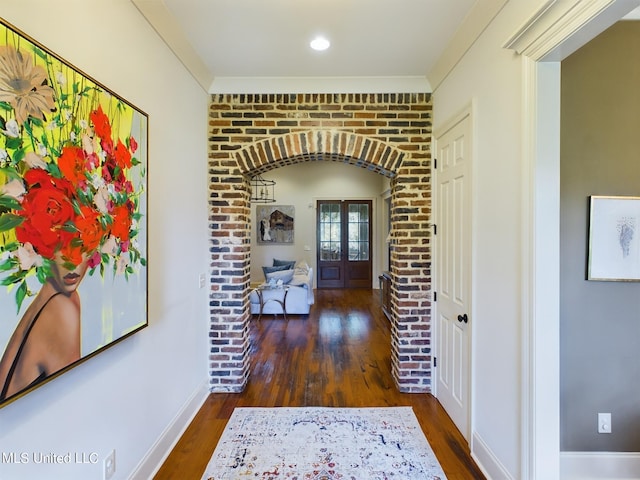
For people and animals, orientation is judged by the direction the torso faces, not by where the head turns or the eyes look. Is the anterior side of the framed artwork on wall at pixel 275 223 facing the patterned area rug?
yes

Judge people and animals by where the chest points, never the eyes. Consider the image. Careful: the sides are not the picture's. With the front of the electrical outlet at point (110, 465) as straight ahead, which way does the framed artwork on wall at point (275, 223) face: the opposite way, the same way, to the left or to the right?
to the right

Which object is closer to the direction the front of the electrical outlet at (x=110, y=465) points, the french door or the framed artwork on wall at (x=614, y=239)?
the framed artwork on wall

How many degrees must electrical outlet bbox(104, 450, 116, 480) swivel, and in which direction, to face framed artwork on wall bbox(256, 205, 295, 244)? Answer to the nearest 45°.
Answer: approximately 90° to its left

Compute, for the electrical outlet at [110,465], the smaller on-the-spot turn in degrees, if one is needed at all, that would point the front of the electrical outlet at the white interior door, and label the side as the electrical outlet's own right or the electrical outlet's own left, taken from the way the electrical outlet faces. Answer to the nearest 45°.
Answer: approximately 45° to the electrical outlet's own left

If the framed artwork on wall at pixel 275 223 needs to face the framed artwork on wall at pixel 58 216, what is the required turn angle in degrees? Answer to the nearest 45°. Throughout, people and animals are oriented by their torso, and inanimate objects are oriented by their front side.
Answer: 0° — it already faces it

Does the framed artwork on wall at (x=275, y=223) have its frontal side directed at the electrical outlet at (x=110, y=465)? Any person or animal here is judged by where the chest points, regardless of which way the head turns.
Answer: yes

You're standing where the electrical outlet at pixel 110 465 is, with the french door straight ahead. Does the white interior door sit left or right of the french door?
right

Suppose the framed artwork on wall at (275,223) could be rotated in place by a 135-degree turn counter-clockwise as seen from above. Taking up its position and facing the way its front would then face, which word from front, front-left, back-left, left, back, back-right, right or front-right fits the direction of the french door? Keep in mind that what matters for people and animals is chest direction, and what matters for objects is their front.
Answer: front-right

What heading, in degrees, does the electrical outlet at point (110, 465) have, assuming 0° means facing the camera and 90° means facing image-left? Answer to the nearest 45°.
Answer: approximately 315°

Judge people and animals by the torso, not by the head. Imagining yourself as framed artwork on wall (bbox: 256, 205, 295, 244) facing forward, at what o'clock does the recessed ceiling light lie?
The recessed ceiling light is roughly at 12 o'clock from the framed artwork on wall.
